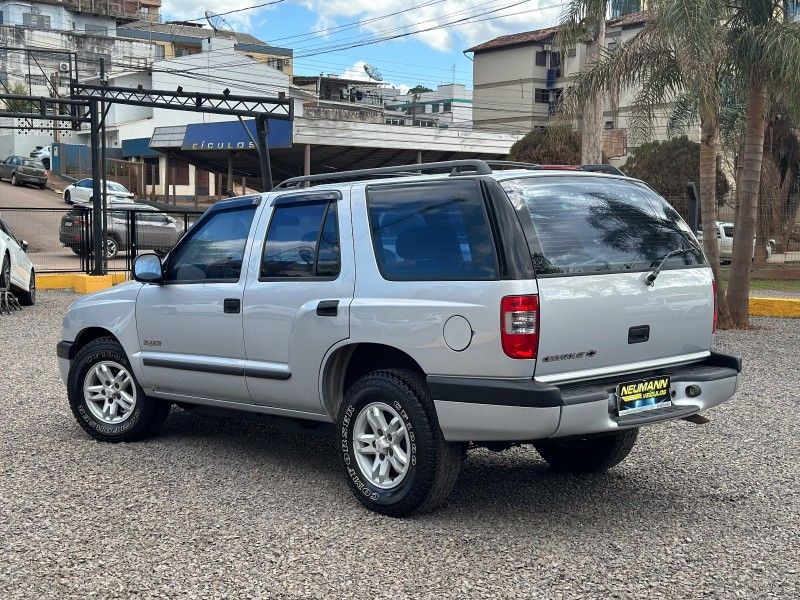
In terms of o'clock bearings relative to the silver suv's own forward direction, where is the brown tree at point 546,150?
The brown tree is roughly at 2 o'clock from the silver suv.

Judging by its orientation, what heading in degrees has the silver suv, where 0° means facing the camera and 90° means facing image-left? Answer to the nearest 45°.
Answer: approximately 135°

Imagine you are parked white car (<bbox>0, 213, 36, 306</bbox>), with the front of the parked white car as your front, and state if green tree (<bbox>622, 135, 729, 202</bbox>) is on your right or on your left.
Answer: on your left

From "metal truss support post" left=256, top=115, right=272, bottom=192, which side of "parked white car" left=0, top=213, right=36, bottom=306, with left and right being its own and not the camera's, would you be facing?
left
